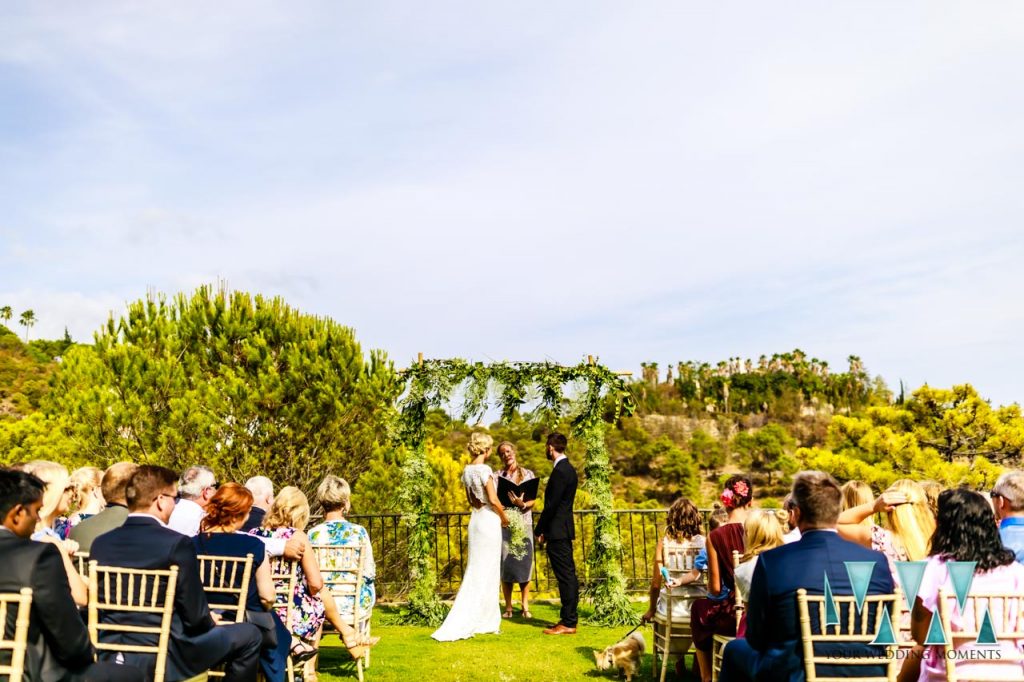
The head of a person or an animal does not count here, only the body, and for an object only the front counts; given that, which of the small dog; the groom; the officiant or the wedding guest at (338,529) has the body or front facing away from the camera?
the wedding guest

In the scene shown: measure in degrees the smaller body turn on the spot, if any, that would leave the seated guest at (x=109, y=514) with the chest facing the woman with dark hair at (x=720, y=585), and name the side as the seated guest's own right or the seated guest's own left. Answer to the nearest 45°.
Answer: approximately 45° to the seated guest's own right

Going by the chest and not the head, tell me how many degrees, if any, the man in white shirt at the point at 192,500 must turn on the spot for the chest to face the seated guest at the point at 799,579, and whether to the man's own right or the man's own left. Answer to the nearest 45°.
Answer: approximately 90° to the man's own right

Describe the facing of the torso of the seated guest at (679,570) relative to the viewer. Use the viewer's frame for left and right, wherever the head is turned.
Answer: facing away from the viewer

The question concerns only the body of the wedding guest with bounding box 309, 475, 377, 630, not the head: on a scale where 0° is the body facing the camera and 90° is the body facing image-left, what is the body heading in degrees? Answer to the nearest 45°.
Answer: approximately 180°

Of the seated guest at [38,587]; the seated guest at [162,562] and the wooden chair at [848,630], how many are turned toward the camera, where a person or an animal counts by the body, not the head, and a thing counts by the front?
0

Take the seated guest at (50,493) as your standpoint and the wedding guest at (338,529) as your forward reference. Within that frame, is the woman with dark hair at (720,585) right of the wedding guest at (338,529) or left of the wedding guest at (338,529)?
right

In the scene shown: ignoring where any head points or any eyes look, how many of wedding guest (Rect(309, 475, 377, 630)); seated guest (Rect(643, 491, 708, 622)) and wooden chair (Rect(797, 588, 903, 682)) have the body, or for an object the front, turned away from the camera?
3

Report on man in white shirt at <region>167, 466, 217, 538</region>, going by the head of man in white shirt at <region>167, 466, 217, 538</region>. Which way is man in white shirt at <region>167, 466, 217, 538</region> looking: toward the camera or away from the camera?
away from the camera

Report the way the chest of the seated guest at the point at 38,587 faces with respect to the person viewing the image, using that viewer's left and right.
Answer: facing away from the viewer and to the right of the viewer

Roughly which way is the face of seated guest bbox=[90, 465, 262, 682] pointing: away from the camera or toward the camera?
away from the camera

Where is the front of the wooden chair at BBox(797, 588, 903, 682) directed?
away from the camera

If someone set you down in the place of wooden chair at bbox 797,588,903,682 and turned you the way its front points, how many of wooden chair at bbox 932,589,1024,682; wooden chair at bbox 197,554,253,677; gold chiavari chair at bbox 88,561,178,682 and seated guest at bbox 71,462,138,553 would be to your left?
3
